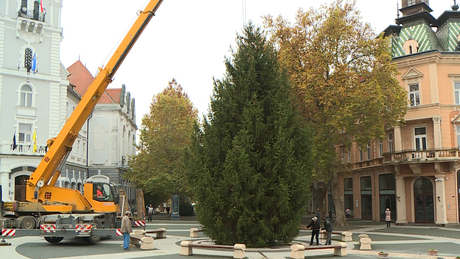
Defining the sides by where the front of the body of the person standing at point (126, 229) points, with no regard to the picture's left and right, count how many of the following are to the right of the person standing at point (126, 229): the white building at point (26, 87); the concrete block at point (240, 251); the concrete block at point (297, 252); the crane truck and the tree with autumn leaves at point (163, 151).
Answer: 2

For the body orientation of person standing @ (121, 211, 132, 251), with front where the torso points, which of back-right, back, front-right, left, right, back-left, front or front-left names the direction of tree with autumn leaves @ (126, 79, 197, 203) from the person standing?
front-left

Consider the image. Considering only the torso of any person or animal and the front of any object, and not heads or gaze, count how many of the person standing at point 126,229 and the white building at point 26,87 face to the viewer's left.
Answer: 0

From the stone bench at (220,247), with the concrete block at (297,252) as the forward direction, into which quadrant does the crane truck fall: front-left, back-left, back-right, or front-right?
back-left

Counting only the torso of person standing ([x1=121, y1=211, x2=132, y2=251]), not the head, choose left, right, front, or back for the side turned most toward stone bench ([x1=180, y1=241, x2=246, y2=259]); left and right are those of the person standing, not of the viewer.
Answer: right

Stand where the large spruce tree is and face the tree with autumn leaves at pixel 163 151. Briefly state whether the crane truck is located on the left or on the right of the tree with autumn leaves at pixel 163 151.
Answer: left

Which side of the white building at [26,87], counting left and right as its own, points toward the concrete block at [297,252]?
front

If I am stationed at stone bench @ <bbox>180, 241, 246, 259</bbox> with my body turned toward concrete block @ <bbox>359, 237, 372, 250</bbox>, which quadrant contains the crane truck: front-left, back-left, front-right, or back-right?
back-left

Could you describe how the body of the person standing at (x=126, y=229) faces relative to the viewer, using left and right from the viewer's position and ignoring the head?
facing away from the viewer and to the right of the viewer

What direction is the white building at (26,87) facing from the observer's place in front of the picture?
facing the viewer and to the right of the viewer
